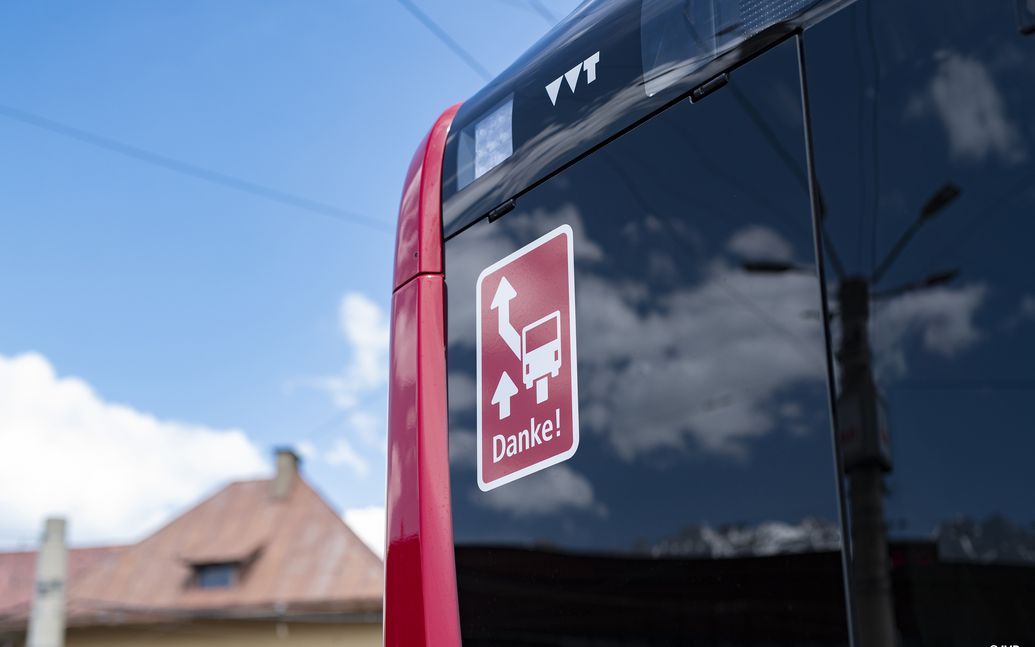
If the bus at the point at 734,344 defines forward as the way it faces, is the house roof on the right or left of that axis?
on its left

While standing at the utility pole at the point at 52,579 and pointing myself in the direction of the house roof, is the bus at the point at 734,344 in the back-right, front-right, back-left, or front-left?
back-right

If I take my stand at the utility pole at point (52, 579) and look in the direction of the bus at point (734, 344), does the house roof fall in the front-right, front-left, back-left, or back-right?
back-left

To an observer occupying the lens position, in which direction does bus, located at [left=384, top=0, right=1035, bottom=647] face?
facing away from the viewer and to the right of the viewer

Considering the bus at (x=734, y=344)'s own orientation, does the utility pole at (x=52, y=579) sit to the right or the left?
on its left
